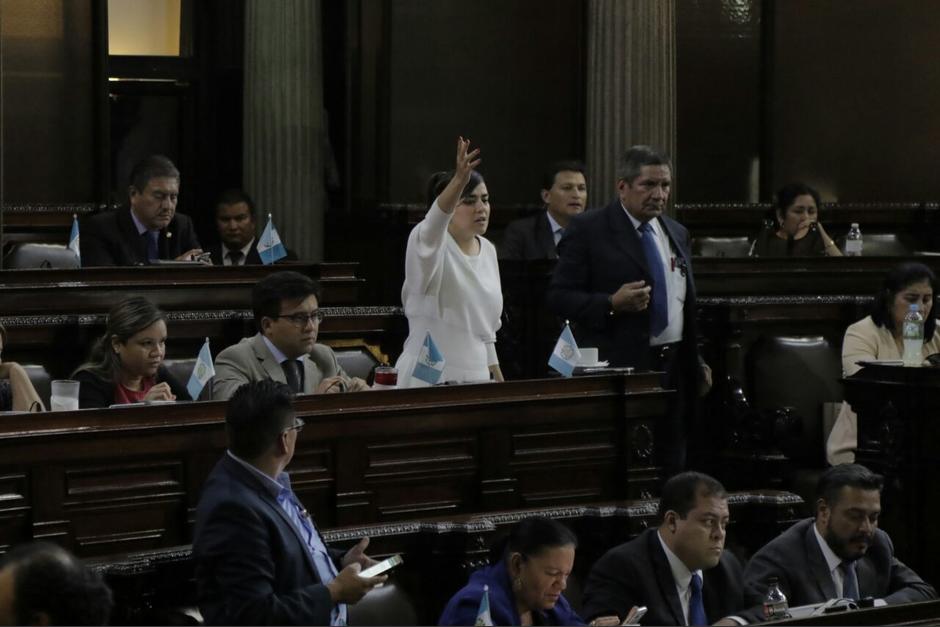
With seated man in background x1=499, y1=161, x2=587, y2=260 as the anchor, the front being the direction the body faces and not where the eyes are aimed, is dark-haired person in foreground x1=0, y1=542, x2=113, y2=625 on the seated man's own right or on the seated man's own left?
on the seated man's own right

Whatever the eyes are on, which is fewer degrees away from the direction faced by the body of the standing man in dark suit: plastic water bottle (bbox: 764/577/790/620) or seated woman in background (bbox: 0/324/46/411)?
the plastic water bottle

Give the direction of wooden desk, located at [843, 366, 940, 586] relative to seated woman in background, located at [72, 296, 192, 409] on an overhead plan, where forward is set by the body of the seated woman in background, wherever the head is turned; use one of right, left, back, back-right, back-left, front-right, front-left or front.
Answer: front-left

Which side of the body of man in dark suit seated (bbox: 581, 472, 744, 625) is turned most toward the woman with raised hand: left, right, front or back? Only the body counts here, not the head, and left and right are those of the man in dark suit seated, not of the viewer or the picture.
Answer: back

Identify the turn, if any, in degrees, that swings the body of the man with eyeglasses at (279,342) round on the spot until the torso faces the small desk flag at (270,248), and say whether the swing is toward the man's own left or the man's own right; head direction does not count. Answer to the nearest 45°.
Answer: approximately 135° to the man's own left

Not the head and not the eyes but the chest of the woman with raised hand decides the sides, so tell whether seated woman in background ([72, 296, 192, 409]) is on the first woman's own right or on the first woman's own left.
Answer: on the first woman's own right

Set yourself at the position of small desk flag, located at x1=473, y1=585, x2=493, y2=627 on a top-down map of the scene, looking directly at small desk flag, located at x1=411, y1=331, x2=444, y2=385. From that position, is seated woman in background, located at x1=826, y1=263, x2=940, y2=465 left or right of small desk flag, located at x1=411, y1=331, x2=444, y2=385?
right
